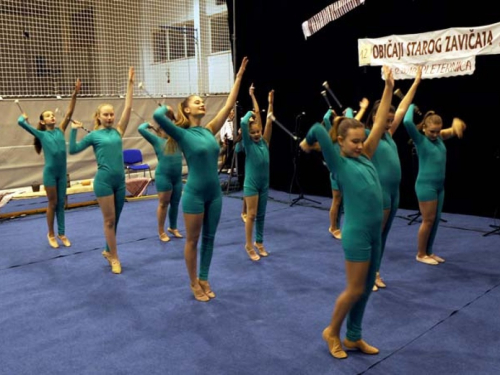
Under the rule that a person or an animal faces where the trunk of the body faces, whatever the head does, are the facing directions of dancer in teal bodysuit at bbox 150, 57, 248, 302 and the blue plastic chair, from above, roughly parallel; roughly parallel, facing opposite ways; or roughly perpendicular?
roughly parallel

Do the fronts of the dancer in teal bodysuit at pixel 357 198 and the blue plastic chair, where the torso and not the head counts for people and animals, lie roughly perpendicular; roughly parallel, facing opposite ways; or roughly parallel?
roughly parallel

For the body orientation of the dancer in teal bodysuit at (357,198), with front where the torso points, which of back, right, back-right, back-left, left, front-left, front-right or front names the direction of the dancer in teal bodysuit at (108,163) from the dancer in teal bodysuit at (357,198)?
back

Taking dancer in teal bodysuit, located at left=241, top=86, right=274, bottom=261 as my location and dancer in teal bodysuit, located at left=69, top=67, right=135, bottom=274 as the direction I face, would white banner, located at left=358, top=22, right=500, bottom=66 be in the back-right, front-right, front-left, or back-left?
back-right

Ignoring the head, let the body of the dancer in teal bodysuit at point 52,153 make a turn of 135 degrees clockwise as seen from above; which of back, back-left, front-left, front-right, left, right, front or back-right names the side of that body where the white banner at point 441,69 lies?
back

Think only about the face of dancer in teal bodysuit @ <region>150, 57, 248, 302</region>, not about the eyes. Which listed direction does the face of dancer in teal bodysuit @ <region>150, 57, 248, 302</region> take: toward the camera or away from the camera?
toward the camera

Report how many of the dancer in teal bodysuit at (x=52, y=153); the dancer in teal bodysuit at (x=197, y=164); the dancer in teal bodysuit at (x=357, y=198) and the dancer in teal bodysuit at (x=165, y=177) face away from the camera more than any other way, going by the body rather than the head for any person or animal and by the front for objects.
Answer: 0
